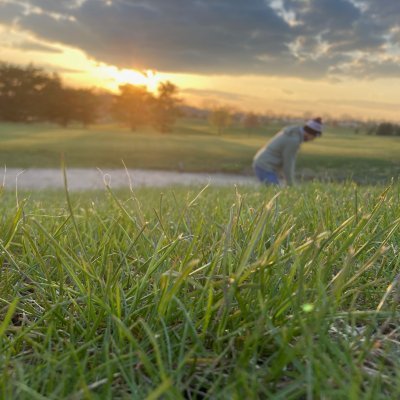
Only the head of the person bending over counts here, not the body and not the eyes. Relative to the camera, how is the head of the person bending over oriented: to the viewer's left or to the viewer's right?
to the viewer's right

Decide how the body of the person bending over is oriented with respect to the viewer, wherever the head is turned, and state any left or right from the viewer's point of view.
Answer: facing to the right of the viewer
